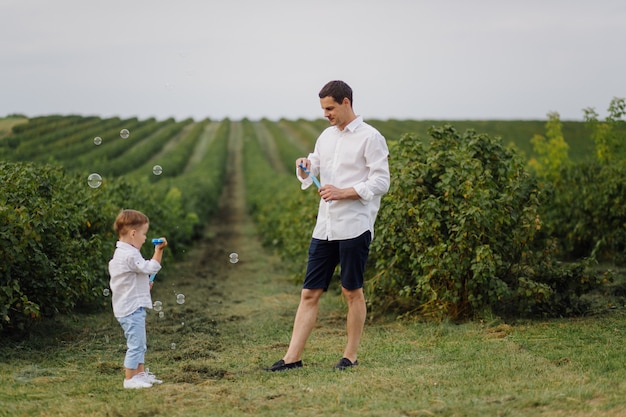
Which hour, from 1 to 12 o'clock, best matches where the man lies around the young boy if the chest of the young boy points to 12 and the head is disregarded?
The man is roughly at 12 o'clock from the young boy.

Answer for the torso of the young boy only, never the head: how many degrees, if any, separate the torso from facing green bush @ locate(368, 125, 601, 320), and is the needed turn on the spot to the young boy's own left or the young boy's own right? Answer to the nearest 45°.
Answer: approximately 45° to the young boy's own left

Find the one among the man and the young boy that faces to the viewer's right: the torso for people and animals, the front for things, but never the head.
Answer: the young boy

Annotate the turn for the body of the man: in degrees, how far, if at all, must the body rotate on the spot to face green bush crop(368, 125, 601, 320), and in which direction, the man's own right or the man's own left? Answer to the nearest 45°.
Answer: approximately 180°

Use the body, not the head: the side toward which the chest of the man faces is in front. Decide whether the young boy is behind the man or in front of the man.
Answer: in front

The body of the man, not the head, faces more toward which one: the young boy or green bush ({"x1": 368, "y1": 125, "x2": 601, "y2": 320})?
the young boy

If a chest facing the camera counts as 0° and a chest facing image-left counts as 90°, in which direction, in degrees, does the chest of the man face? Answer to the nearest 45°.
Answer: approximately 45°

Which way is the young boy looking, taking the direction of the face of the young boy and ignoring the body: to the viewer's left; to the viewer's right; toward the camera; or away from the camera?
to the viewer's right

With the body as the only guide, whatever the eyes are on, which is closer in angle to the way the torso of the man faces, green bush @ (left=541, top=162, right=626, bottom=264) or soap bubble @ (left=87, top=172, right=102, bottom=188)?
the soap bubble

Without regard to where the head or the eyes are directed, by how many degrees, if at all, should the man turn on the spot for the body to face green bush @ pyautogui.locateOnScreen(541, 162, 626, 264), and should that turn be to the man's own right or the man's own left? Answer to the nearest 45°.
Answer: approximately 180°

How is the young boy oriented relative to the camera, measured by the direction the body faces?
to the viewer's right

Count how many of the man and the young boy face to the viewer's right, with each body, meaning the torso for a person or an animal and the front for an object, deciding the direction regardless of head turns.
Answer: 1

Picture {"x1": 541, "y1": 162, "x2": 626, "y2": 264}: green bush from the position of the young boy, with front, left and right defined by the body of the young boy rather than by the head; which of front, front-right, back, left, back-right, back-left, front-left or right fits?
front-left
